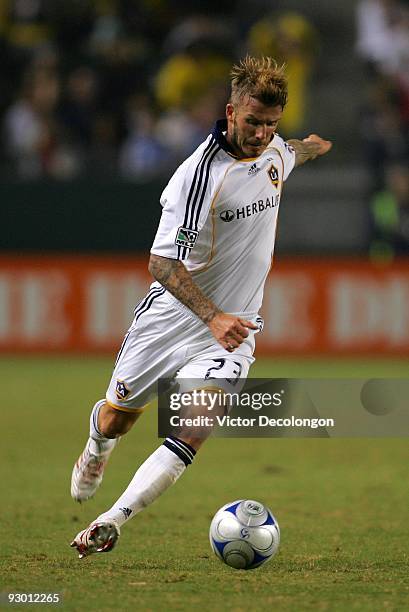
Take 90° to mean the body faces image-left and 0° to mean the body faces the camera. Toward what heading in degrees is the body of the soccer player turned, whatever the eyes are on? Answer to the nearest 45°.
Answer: approximately 315°

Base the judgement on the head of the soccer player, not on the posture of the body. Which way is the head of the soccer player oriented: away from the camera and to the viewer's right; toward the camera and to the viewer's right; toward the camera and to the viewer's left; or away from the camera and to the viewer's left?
toward the camera and to the viewer's right
